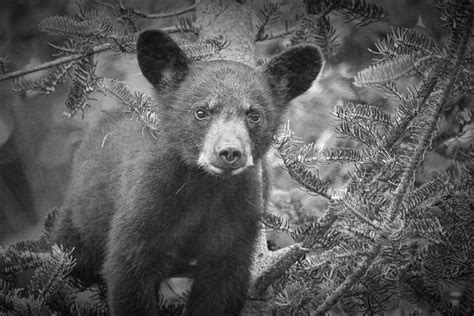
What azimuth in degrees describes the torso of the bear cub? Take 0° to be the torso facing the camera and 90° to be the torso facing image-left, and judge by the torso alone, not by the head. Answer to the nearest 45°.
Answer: approximately 315°
